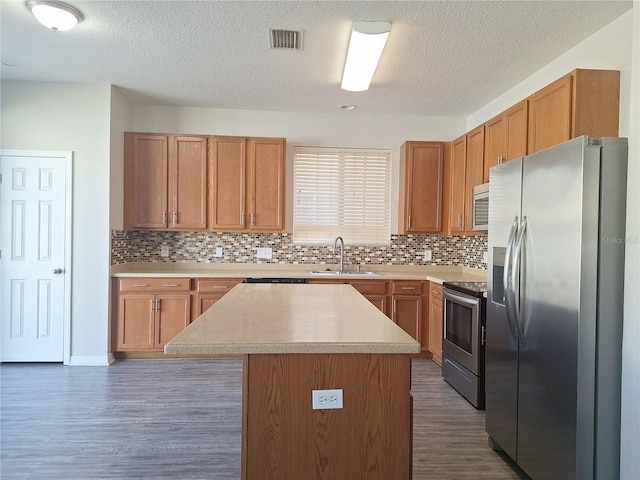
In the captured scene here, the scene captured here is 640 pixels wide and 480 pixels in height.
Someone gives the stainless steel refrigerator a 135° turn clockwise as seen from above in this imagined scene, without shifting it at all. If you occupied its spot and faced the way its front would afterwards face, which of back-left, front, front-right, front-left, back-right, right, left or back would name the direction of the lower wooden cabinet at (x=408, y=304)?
front-left

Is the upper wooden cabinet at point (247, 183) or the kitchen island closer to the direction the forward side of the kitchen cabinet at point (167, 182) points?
the kitchen island

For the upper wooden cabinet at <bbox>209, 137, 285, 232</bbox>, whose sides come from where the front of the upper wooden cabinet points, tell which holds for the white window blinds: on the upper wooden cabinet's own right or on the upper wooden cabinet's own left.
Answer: on the upper wooden cabinet's own left

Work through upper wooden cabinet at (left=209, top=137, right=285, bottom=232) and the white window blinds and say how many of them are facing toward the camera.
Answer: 2

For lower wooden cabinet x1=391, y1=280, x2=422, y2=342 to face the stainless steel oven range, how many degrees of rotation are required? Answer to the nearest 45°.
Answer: approximately 45° to its left

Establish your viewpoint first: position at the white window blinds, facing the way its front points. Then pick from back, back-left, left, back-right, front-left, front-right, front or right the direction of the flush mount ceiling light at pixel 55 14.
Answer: front-right

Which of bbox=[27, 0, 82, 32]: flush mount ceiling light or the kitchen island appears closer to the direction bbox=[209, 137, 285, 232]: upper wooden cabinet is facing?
the kitchen island
